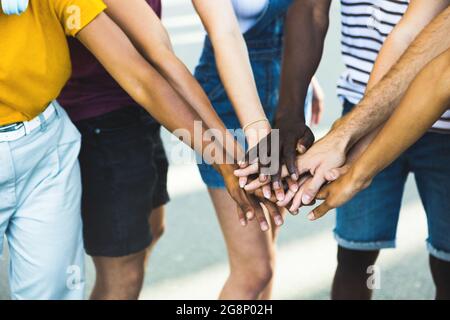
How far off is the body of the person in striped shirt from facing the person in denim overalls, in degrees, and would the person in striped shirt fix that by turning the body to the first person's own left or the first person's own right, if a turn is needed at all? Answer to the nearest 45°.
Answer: approximately 45° to the first person's own right

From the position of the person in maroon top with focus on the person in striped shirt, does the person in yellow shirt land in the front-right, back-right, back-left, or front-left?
back-right

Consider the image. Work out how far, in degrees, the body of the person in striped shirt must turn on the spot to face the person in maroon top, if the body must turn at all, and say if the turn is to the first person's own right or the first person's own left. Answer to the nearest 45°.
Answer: approximately 45° to the first person's own right

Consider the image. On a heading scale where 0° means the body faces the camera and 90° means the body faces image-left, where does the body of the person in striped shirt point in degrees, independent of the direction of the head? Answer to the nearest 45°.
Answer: approximately 45°
